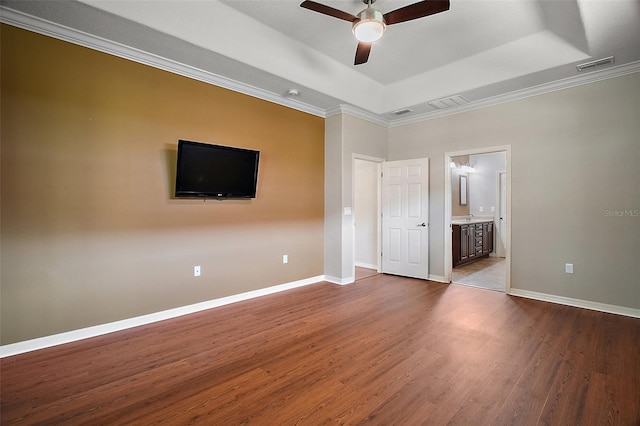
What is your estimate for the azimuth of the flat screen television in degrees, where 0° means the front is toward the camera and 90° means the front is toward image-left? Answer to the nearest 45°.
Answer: approximately 315°

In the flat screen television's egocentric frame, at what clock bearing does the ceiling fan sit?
The ceiling fan is roughly at 12 o'clock from the flat screen television.

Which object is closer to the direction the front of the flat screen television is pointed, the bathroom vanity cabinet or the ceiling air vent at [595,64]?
the ceiling air vent

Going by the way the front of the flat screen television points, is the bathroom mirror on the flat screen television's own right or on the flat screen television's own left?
on the flat screen television's own left

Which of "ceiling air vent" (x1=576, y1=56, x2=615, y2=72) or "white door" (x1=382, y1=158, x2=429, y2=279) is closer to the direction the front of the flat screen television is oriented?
the ceiling air vent

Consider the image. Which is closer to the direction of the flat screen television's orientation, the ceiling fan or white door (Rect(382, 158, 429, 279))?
the ceiling fan

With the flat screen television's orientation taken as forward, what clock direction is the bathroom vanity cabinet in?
The bathroom vanity cabinet is roughly at 10 o'clock from the flat screen television.

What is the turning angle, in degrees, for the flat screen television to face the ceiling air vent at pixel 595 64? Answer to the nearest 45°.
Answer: approximately 45° to its left
